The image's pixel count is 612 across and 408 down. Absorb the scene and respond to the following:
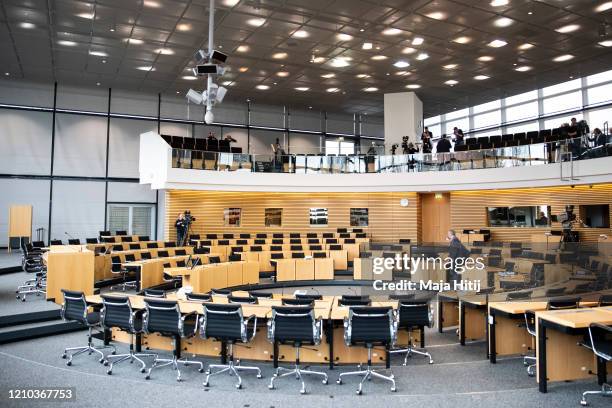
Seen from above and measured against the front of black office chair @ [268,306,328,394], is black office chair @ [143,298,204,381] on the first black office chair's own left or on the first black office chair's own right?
on the first black office chair's own left

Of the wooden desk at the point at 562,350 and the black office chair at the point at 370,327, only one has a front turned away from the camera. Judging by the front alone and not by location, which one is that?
the black office chair

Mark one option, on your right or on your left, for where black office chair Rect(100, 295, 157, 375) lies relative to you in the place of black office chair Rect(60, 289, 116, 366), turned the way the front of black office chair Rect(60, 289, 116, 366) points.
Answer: on your right

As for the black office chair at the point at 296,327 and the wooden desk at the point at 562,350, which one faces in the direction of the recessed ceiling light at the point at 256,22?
the black office chair

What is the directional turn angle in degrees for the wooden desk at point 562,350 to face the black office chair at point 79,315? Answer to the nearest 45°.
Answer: approximately 135° to its right

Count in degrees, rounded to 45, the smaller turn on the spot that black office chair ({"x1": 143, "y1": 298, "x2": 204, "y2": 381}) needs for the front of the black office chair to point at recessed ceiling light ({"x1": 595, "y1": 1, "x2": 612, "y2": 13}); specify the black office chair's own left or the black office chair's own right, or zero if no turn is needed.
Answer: approximately 45° to the black office chair's own right

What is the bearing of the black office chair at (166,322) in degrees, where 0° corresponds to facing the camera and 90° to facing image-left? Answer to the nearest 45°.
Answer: approximately 225°

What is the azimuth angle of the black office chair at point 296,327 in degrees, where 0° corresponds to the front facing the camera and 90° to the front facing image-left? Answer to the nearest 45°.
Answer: approximately 180°

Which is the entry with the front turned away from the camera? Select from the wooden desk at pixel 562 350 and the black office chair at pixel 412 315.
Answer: the black office chair

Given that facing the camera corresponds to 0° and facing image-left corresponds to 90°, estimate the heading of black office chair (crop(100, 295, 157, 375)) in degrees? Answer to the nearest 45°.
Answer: approximately 225°

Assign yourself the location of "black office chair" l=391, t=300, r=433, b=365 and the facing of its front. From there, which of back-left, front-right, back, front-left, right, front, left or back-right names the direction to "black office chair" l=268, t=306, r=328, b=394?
back-left

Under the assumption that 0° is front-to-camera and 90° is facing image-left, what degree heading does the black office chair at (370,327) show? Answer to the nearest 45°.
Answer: approximately 180°
